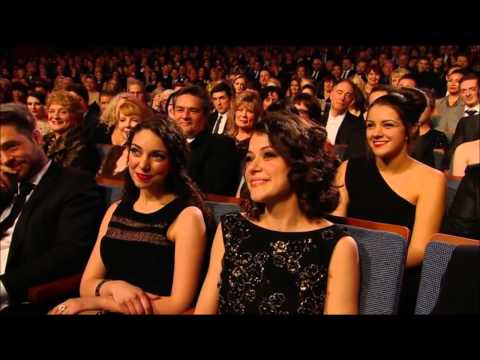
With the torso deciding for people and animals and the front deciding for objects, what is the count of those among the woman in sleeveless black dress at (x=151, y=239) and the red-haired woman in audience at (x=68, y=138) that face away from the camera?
0

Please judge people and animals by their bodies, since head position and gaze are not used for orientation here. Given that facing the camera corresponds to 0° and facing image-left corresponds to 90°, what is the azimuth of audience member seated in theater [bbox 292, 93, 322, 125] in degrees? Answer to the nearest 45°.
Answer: approximately 45°

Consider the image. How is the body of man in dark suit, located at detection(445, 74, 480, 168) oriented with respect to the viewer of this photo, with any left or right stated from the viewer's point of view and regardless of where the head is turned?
facing the viewer and to the left of the viewer

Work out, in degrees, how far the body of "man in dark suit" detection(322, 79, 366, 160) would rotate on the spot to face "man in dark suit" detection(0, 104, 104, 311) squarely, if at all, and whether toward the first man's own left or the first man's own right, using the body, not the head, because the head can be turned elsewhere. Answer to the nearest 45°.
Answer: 0° — they already face them

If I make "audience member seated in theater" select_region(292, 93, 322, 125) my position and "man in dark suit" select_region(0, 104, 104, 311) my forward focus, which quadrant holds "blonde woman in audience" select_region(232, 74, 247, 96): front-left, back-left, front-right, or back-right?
back-right

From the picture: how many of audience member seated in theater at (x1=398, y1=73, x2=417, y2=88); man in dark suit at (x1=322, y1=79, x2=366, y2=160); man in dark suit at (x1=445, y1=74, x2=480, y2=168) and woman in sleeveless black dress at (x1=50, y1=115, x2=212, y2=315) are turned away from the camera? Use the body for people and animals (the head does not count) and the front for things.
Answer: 0

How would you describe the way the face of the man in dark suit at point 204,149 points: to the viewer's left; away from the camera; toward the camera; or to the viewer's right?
toward the camera

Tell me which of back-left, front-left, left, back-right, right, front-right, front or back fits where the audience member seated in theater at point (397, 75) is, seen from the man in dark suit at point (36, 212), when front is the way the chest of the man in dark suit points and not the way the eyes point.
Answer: back

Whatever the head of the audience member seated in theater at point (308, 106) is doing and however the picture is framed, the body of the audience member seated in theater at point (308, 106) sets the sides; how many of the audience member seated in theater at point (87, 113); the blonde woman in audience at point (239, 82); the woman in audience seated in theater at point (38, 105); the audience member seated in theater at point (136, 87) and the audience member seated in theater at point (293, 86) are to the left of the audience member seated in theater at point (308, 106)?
0

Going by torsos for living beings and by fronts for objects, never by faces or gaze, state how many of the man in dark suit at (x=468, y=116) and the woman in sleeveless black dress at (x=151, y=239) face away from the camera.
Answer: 0

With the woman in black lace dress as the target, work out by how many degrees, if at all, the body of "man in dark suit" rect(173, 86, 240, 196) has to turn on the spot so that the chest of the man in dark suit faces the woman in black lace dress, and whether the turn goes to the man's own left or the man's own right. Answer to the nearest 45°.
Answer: approximately 45° to the man's own left

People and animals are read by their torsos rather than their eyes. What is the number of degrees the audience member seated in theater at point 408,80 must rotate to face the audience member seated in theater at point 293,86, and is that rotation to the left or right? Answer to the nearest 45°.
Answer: approximately 90° to their right

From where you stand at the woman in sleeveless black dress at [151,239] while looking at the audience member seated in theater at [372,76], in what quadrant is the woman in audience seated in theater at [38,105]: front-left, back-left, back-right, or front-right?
front-left

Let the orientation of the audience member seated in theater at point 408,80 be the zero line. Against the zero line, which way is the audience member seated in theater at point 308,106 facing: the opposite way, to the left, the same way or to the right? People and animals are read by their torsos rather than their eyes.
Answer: the same way

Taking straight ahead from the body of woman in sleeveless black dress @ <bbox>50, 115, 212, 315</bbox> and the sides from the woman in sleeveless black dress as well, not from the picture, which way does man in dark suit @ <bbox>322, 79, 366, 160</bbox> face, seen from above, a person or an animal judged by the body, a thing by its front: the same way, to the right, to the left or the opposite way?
the same way

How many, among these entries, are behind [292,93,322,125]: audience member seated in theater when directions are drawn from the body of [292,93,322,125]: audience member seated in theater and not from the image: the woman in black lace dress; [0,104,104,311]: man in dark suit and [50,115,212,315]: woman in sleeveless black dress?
0

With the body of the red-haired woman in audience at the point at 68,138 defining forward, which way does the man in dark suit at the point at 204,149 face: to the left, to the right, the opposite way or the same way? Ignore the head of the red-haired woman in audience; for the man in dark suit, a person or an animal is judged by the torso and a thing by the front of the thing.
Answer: the same way

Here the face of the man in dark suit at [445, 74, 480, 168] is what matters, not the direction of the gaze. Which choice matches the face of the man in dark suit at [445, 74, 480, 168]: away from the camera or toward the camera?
toward the camera

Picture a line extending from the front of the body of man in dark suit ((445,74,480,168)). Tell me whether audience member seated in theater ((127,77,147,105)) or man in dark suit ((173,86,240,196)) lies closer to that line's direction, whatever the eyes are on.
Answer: the man in dark suit

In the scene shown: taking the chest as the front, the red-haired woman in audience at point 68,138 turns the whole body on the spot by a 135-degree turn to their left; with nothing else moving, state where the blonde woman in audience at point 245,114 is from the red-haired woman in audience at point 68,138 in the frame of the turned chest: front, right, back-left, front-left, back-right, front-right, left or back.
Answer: front

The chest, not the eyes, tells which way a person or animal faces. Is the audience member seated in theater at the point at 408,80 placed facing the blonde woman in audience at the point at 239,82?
no

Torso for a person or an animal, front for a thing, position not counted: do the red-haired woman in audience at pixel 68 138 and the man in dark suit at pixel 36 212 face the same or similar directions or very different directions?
same or similar directions
